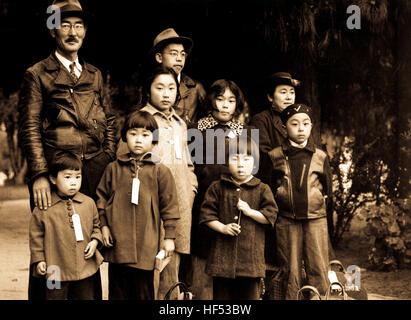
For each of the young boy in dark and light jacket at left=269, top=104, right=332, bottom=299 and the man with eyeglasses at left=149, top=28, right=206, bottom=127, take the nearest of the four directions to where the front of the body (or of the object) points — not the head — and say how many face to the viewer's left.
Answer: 0

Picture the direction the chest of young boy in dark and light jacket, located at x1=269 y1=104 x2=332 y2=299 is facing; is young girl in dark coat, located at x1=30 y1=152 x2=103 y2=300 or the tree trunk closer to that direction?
the young girl in dark coat

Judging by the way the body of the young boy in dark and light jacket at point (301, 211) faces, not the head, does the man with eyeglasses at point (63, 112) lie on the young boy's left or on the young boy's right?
on the young boy's right

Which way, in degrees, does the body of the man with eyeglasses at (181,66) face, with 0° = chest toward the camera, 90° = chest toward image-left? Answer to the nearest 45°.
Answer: approximately 315°

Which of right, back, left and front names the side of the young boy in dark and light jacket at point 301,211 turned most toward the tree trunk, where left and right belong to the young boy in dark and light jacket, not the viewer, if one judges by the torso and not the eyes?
back
